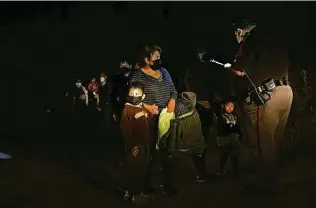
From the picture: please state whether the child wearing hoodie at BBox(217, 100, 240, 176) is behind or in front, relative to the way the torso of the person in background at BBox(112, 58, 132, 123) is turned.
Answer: in front

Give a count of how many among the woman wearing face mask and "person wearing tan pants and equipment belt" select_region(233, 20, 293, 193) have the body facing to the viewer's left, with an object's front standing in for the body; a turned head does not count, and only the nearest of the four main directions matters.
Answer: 1

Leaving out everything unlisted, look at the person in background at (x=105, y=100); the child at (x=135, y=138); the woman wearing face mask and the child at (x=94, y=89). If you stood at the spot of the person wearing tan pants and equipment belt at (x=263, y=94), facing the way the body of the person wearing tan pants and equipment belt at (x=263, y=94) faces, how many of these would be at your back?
0

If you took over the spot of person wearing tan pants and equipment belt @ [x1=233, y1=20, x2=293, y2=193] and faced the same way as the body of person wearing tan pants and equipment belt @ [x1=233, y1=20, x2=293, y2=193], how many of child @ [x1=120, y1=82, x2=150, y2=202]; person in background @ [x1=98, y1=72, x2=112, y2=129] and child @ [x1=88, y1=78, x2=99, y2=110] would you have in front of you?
3

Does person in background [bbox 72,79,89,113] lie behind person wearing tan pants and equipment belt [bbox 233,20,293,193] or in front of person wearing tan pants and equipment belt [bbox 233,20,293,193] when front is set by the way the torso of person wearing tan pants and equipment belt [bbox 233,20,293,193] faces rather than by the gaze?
in front

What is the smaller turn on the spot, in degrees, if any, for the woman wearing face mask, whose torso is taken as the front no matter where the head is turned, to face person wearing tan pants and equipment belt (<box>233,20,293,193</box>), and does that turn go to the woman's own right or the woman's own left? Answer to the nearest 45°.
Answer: approximately 45° to the woman's own left

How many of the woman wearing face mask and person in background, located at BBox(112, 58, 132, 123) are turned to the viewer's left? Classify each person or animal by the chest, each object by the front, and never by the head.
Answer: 0

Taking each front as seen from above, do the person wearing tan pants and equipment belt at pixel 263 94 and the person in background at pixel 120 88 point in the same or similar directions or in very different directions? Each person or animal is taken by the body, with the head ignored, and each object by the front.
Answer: very different directions

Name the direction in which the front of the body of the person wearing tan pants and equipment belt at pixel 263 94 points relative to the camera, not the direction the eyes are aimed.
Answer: to the viewer's left

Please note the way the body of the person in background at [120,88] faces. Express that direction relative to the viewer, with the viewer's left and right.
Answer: facing the viewer and to the right of the viewer

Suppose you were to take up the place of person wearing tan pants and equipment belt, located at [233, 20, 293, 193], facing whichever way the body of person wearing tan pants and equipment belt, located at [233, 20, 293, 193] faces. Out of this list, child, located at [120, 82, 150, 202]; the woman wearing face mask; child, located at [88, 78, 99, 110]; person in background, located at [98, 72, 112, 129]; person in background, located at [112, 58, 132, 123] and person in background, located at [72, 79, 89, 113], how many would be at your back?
0
